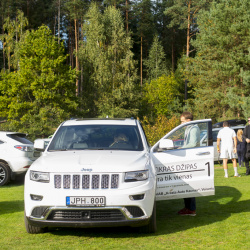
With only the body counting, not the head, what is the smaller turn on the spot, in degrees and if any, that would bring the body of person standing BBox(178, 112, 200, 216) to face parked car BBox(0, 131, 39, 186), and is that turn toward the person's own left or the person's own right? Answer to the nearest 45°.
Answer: approximately 45° to the person's own right

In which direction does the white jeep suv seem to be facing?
toward the camera

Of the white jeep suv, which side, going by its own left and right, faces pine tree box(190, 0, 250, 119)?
back

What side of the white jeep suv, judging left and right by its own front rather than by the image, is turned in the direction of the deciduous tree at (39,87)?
back

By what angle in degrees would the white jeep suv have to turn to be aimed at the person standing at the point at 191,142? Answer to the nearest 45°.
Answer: approximately 135° to its left
